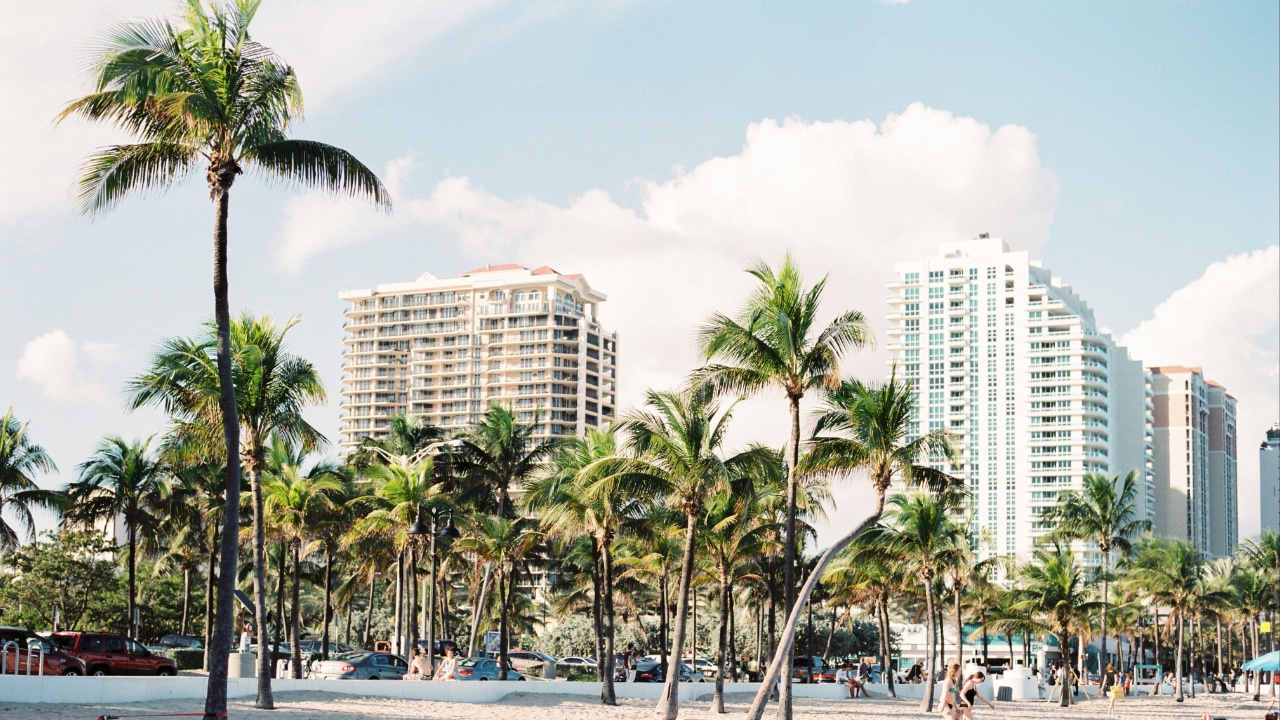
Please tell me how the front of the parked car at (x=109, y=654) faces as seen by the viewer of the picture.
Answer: facing to the right of the viewer

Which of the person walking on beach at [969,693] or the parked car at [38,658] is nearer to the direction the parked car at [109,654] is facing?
the person walking on beach
